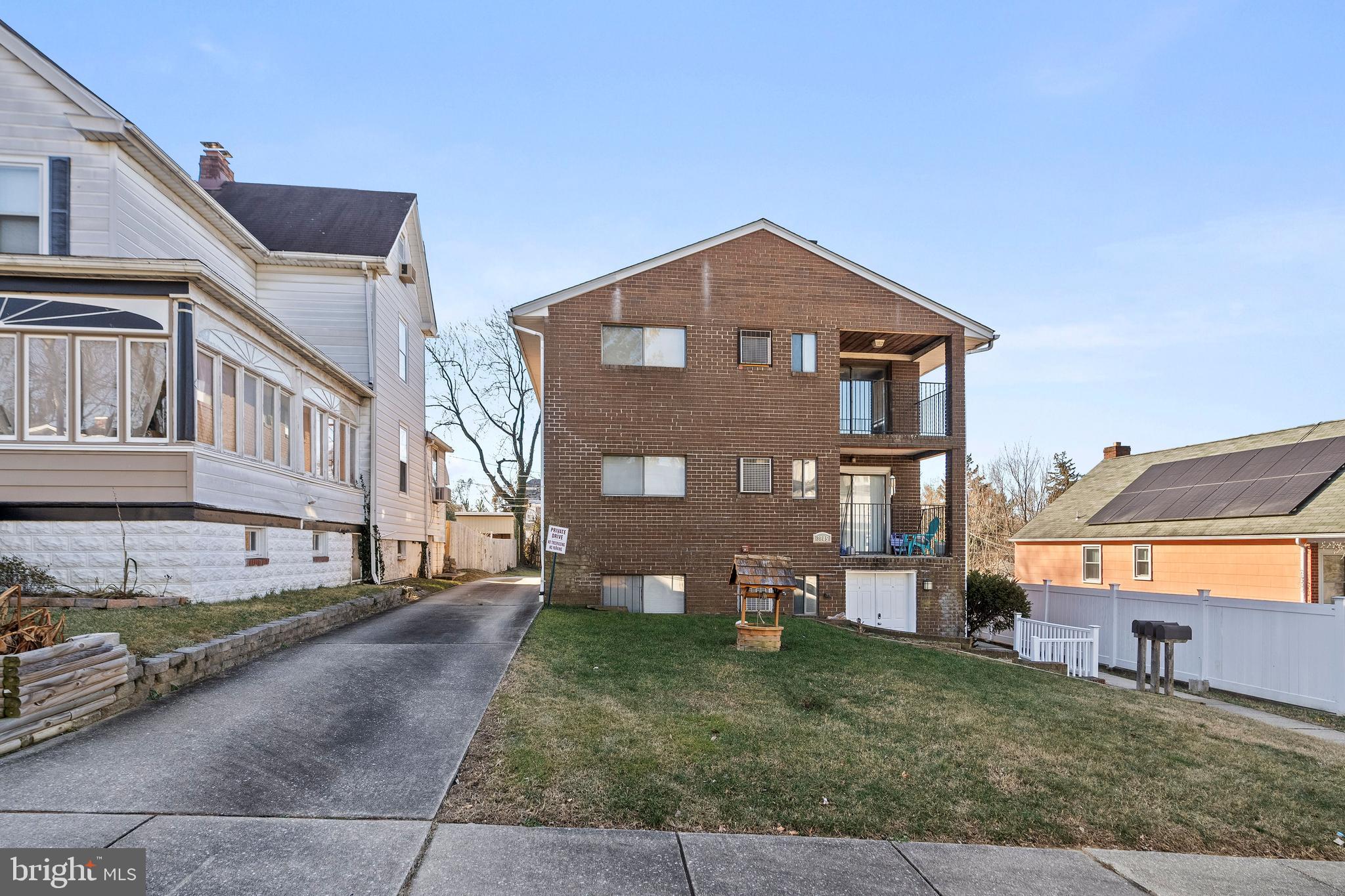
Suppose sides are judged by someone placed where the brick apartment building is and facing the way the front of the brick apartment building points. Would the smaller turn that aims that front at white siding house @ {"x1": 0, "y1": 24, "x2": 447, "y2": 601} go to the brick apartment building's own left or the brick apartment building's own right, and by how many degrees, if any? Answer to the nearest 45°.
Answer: approximately 45° to the brick apartment building's own right

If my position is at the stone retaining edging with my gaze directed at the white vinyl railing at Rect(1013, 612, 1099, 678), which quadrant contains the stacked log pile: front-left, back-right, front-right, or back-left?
back-right

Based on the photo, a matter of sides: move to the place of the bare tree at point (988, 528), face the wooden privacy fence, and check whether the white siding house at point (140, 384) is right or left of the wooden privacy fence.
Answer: left

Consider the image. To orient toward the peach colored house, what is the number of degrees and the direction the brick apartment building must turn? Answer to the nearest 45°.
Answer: approximately 135° to its left

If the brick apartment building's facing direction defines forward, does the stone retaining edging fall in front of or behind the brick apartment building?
in front

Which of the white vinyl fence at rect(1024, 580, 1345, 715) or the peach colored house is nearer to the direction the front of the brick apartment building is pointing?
the white vinyl fence

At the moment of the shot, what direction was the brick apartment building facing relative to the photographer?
facing the viewer
